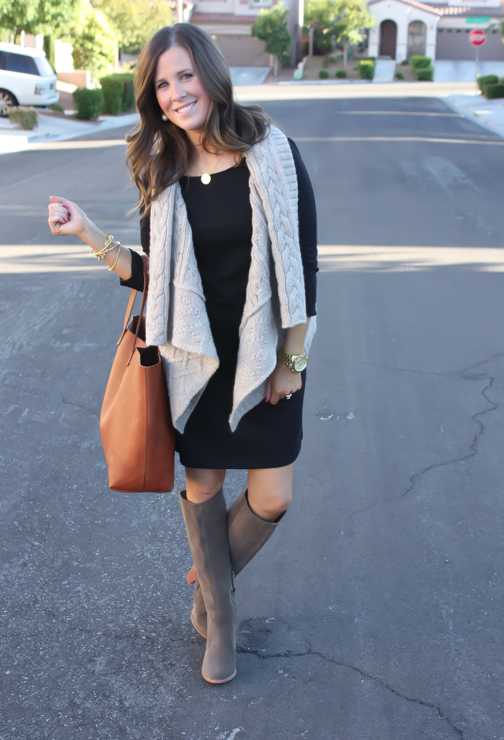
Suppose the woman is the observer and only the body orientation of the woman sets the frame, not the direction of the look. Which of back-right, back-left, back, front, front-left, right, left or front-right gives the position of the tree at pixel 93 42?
back

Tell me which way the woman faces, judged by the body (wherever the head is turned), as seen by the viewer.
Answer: toward the camera

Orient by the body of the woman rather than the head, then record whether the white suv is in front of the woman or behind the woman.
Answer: behind

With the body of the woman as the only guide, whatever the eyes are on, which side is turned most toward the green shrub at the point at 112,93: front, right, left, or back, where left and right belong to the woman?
back

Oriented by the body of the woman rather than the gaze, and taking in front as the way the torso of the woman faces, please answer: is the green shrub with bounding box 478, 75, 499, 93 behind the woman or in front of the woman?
behind

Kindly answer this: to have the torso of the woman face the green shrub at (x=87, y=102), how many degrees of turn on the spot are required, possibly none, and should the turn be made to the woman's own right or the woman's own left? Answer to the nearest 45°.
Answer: approximately 180°

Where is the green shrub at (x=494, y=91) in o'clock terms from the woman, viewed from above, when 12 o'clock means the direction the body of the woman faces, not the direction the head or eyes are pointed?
The green shrub is roughly at 7 o'clock from the woman.

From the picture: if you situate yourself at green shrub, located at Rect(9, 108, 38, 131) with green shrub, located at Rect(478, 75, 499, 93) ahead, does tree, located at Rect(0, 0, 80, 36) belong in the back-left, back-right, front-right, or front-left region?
front-left

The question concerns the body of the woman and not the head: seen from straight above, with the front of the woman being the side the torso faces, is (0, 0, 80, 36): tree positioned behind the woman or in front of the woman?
behind

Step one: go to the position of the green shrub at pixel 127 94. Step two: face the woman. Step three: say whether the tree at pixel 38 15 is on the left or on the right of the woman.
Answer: right

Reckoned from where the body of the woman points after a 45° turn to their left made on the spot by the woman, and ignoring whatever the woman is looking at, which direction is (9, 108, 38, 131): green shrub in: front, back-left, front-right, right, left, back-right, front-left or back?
back-left

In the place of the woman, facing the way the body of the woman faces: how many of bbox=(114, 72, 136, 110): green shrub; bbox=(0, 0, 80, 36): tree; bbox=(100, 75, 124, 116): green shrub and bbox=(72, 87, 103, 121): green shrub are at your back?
4

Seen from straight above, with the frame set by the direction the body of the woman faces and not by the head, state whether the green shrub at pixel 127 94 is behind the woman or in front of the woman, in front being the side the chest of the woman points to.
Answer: behind
